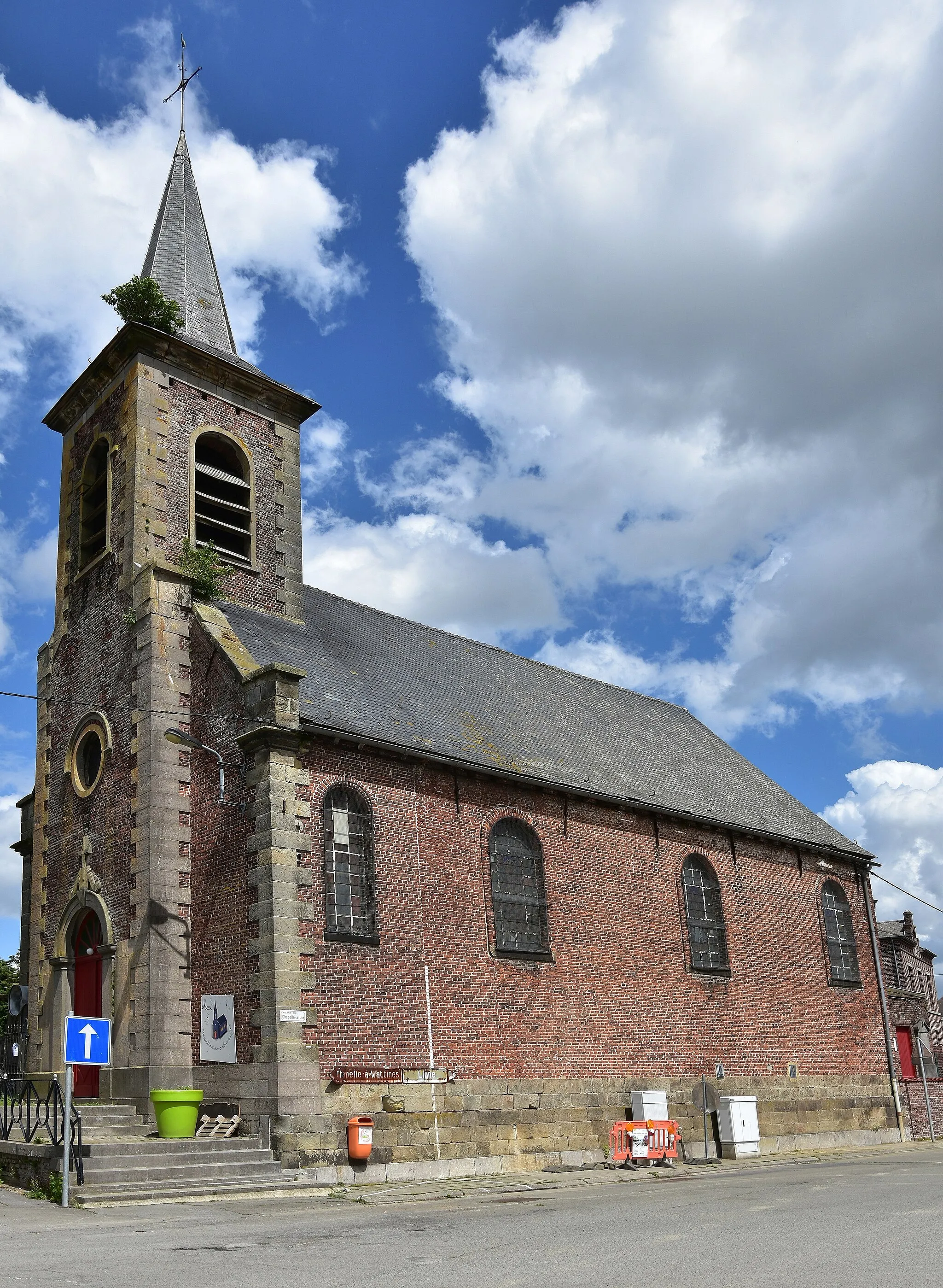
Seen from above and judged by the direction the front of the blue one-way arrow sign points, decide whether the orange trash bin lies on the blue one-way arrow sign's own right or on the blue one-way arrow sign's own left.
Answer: on the blue one-way arrow sign's own left

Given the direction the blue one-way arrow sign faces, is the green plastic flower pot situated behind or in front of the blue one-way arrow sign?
behind

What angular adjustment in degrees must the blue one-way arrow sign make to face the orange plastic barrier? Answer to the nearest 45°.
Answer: approximately 135° to its left

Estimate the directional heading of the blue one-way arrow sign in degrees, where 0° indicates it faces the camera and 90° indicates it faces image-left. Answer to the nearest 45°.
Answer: approximately 0°

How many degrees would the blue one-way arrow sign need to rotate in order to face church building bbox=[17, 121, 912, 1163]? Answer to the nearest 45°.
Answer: approximately 135° to its left

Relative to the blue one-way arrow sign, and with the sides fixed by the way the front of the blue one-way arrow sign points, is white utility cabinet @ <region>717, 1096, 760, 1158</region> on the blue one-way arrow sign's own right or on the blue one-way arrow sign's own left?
on the blue one-way arrow sign's own left

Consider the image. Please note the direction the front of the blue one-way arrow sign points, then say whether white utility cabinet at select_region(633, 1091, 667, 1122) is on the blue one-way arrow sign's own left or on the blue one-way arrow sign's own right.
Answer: on the blue one-way arrow sign's own left
